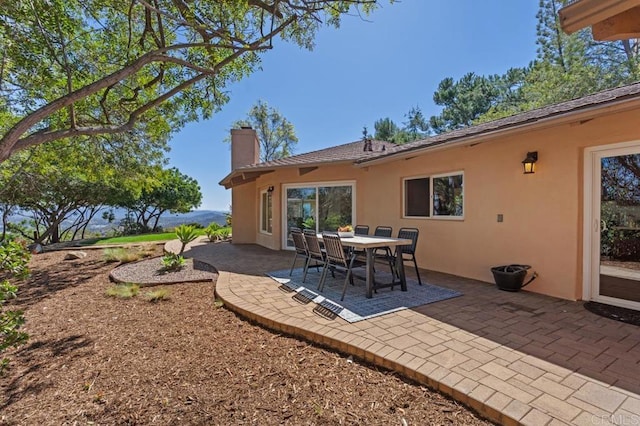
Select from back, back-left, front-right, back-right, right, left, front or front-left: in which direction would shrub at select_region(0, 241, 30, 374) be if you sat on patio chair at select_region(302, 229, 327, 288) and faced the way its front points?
back

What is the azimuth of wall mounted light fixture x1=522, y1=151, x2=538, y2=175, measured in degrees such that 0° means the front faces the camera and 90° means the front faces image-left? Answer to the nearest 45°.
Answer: approximately 45°

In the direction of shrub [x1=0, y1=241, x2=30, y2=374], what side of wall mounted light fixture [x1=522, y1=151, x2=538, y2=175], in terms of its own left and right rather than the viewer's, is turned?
front

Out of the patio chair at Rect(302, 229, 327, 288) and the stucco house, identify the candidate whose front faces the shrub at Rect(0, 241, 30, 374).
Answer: the stucco house

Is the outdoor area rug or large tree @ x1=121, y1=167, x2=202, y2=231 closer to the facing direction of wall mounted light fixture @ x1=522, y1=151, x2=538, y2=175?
the outdoor area rug

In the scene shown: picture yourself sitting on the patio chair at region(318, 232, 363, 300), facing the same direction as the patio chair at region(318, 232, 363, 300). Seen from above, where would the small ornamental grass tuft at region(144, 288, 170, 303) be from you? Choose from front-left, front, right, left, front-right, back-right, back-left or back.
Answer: back-left

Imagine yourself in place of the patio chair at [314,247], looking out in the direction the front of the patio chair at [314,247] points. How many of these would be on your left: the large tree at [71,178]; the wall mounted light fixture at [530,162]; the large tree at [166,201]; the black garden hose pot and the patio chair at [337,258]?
2

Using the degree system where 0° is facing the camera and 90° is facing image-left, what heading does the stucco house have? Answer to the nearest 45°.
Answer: approximately 45°

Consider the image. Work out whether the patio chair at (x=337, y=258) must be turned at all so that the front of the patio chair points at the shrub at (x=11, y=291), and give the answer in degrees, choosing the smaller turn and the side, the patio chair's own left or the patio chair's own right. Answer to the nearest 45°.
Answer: approximately 180°

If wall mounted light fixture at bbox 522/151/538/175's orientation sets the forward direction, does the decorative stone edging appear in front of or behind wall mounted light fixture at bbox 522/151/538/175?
in front

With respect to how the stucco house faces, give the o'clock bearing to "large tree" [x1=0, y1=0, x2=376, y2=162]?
The large tree is roughly at 1 o'clock from the stucco house.

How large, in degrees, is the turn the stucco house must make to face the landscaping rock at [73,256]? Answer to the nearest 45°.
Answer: approximately 45° to its right

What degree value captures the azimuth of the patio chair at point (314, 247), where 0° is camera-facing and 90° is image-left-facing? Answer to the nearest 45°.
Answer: approximately 225°

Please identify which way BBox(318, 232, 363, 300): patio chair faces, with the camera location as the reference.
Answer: facing away from the viewer and to the right of the viewer

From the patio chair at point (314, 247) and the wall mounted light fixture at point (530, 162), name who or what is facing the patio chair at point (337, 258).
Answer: the wall mounted light fixture

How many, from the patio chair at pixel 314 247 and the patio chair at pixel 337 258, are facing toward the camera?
0
